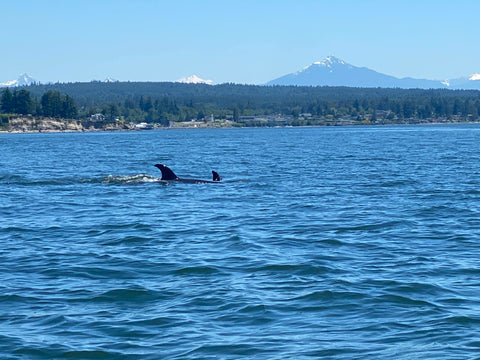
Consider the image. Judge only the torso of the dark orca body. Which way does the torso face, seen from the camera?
to the viewer's right
